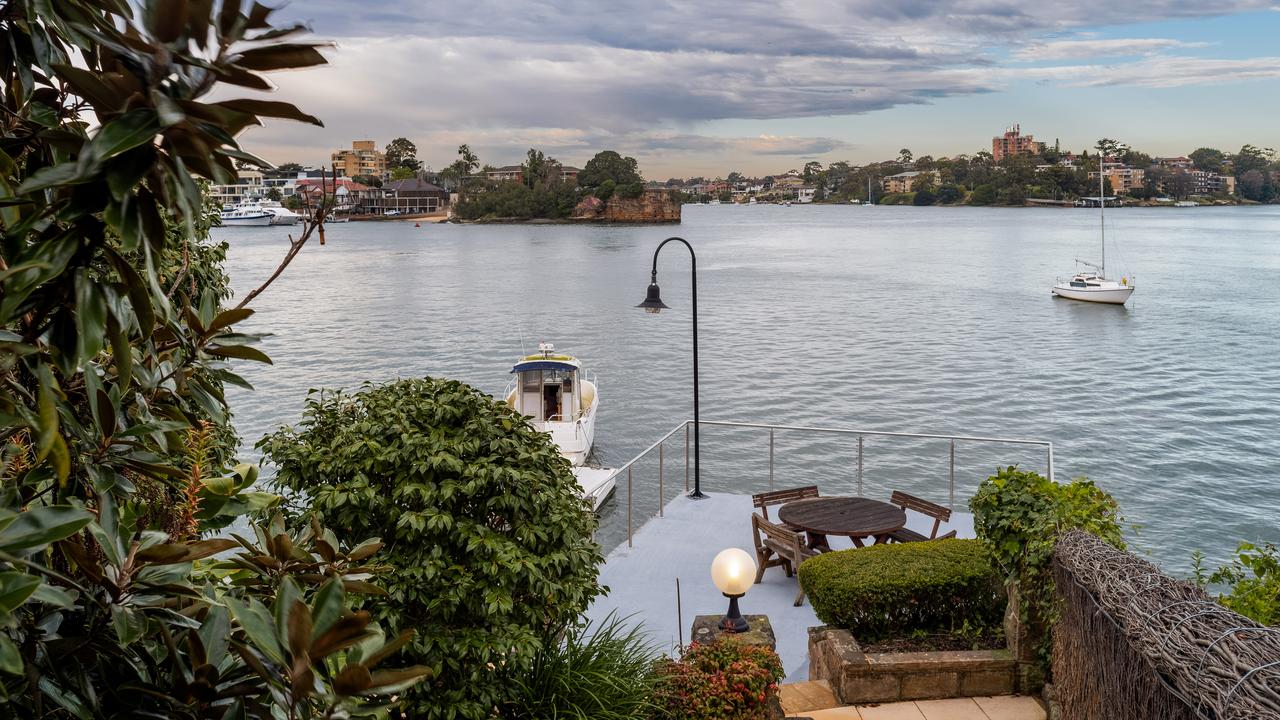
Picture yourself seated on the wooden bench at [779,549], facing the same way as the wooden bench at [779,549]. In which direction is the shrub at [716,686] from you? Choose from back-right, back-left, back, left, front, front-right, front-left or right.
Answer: back-right

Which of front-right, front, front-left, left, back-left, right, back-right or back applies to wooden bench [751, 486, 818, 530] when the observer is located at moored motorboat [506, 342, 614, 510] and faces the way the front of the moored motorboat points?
back

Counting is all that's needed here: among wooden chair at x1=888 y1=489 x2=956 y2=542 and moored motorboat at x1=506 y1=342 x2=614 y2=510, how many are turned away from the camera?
1

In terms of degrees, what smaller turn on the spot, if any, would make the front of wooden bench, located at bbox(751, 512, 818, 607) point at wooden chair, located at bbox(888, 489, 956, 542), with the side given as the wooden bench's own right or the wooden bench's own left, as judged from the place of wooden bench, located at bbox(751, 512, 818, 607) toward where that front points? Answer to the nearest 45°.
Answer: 0° — it already faces it

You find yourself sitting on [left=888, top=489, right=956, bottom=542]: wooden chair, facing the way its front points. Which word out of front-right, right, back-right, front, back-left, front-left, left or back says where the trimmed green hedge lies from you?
front-left

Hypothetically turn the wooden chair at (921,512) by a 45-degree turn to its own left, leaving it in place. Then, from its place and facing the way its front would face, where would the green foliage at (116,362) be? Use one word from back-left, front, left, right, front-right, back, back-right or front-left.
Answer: front

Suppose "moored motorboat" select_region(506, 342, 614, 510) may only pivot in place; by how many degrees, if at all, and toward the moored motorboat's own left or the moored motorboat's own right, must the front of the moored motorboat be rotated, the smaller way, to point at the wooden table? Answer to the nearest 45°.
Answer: approximately 180°

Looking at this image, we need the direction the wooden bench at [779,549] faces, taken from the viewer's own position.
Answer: facing away from the viewer and to the right of the viewer

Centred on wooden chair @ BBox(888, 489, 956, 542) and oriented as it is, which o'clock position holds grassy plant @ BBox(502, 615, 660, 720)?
The grassy plant is roughly at 11 o'clock from the wooden chair.

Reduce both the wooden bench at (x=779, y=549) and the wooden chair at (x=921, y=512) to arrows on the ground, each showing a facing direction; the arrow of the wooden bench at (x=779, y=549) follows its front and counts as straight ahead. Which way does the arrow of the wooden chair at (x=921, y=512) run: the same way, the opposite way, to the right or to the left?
the opposite way

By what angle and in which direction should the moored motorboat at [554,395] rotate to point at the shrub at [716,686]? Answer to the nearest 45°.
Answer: approximately 180°

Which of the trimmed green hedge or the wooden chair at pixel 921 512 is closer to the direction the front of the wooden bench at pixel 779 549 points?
the wooden chair

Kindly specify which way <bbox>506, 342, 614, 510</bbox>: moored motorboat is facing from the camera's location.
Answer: facing away from the viewer

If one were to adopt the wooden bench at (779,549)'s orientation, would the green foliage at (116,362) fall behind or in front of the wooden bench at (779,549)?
behind

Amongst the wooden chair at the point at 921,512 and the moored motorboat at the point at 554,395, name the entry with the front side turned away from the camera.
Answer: the moored motorboat

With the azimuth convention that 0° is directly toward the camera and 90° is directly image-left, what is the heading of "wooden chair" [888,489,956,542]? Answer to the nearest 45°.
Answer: approximately 45°

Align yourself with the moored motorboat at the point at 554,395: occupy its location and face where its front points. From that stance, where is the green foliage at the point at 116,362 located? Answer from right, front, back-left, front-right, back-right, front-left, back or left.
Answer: back

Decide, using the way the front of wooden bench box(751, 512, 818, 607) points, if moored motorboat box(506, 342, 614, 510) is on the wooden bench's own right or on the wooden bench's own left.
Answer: on the wooden bench's own left

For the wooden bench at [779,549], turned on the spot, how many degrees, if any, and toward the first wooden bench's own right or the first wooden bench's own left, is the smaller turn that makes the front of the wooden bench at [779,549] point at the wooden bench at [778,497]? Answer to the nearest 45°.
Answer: approximately 45° to the first wooden bench's own left
